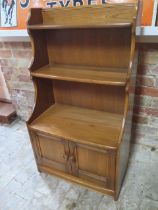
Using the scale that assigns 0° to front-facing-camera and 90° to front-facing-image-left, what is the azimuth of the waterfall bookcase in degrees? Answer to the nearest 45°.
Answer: approximately 45°
